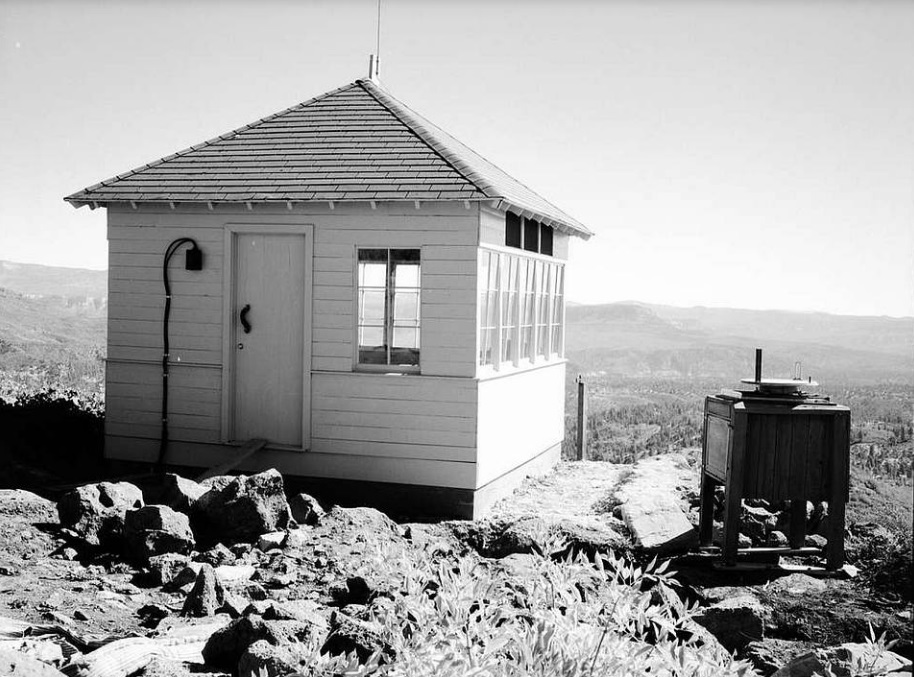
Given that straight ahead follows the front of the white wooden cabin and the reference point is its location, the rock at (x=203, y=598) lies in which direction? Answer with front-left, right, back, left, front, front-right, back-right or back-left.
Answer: front-left

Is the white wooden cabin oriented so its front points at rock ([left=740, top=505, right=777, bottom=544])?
no

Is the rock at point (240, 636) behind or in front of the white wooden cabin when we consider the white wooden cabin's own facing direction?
in front

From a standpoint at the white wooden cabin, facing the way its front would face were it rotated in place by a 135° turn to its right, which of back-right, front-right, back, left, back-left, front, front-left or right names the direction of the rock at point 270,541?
back

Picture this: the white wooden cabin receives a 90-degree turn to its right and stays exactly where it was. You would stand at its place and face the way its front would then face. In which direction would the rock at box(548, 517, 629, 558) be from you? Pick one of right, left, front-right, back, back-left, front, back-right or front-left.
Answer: back

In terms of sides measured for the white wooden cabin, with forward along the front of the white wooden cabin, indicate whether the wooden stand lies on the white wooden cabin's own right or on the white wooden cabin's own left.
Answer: on the white wooden cabin's own left

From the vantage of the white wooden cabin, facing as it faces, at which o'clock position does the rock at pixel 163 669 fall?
The rock is roughly at 11 o'clock from the white wooden cabin.

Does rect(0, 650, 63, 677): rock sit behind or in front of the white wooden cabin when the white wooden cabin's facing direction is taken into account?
in front

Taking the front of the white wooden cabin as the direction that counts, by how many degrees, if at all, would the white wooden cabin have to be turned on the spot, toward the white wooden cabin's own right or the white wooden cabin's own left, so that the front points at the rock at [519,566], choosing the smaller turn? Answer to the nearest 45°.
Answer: approximately 45° to the white wooden cabin's own left

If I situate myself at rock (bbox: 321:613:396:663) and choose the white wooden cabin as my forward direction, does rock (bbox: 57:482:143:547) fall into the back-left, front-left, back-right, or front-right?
front-left

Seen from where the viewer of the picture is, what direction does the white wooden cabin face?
facing the viewer and to the left of the viewer
